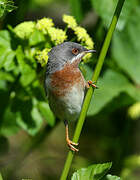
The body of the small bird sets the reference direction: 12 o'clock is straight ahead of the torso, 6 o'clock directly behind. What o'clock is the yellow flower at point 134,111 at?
The yellow flower is roughly at 9 o'clock from the small bird.

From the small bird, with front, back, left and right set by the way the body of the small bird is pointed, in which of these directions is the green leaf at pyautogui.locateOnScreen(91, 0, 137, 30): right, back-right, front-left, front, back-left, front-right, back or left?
left

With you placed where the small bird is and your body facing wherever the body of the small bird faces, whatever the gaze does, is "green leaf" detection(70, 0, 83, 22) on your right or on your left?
on your left

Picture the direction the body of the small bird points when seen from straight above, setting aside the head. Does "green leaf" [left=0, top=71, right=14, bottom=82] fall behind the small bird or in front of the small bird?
behind

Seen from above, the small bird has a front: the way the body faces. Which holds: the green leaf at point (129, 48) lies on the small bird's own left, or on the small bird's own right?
on the small bird's own left

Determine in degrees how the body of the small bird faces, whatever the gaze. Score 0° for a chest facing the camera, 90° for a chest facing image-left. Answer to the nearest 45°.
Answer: approximately 315°
